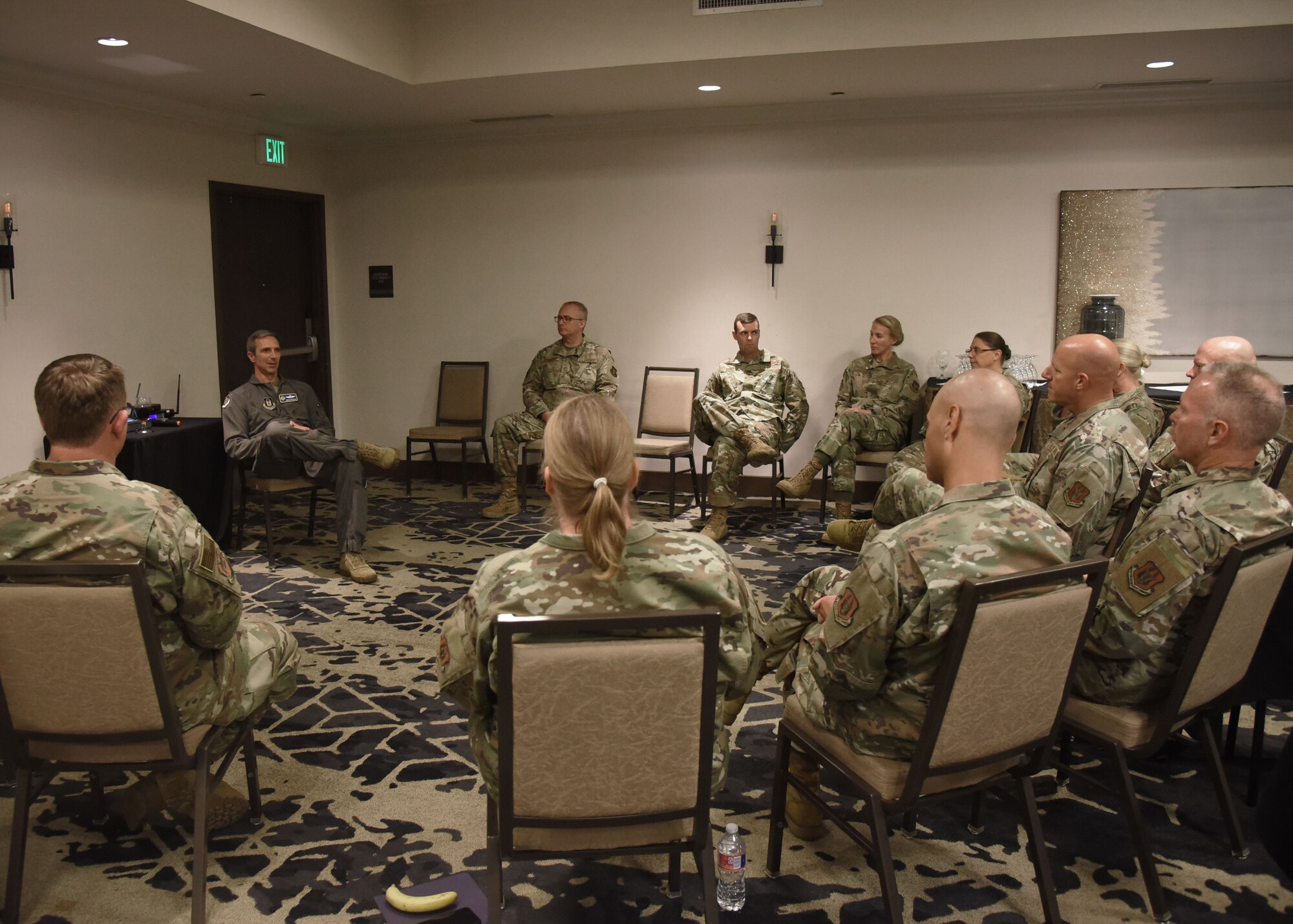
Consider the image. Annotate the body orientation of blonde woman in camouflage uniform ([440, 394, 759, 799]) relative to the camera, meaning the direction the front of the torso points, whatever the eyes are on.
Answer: away from the camera

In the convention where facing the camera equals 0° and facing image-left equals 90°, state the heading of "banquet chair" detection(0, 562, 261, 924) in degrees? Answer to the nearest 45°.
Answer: approximately 225°

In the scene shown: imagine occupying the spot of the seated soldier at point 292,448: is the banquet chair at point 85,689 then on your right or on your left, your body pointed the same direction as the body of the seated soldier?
on your right

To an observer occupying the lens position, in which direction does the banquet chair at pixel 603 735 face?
facing away from the viewer

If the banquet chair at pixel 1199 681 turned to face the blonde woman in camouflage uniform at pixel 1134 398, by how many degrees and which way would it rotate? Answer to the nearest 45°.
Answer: approximately 45° to its right

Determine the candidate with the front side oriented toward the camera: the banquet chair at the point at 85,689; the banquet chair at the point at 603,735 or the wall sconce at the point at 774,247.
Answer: the wall sconce

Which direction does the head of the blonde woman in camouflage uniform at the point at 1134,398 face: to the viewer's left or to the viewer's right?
to the viewer's left

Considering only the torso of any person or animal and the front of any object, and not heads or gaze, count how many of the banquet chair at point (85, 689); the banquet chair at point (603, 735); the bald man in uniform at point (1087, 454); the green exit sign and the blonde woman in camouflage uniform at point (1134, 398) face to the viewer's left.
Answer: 2

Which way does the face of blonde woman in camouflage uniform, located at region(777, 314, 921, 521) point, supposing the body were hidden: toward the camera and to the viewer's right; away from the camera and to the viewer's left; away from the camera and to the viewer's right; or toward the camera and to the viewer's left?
toward the camera and to the viewer's left

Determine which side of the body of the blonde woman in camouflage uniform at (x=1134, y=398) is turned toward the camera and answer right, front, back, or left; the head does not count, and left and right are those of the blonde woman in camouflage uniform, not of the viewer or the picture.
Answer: left

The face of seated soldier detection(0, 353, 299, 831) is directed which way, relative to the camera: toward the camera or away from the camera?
away from the camera

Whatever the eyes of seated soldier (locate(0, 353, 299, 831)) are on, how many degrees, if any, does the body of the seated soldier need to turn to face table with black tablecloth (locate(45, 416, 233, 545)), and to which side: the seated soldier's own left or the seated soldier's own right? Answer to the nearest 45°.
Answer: approximately 45° to the seated soldier's own left

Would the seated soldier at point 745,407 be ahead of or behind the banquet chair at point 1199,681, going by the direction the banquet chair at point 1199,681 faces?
ahead

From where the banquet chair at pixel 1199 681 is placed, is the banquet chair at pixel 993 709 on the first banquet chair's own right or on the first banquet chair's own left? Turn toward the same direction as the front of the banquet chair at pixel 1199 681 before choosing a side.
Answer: on the first banquet chair's own left

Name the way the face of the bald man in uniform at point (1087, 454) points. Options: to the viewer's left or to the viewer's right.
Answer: to the viewer's left
